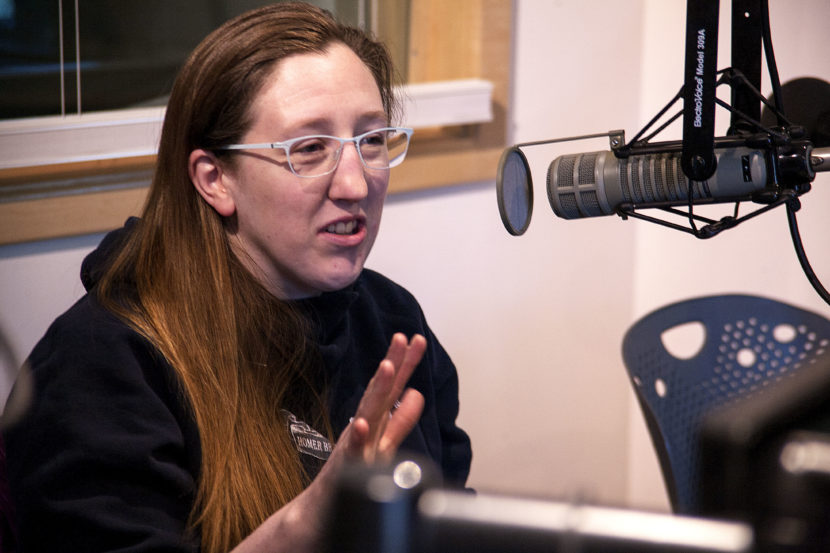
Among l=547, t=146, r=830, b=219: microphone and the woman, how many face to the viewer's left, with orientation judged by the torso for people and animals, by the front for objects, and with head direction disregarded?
1

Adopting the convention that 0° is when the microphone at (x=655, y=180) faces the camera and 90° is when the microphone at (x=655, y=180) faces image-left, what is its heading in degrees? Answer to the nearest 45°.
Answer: approximately 90°

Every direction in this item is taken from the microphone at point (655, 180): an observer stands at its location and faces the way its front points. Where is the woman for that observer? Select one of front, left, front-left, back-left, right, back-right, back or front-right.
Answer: front

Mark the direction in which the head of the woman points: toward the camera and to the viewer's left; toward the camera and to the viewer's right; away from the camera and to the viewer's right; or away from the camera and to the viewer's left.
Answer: toward the camera and to the viewer's right

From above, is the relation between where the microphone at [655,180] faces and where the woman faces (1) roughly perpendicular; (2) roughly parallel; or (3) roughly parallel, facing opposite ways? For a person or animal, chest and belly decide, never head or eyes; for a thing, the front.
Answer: roughly parallel, facing opposite ways

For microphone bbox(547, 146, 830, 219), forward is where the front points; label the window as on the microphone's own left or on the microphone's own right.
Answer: on the microphone's own right

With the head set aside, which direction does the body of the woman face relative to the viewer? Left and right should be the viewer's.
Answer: facing the viewer and to the right of the viewer

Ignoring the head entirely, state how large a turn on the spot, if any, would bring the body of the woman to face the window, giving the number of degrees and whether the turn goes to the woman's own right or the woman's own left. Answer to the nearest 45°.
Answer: approximately 90° to the woman's own left
